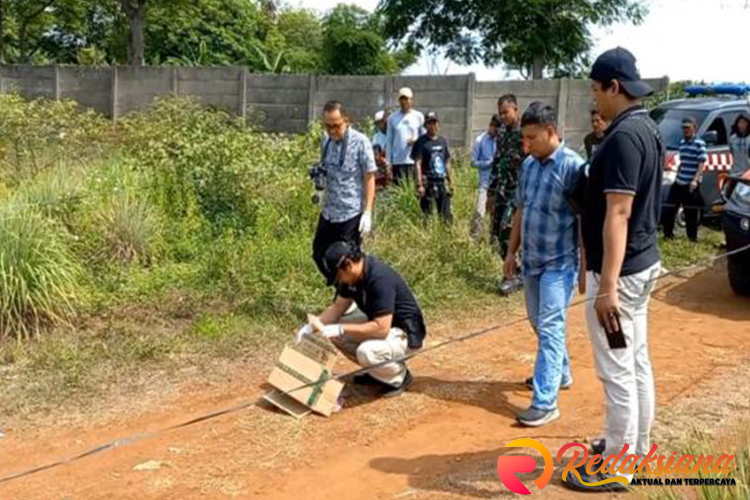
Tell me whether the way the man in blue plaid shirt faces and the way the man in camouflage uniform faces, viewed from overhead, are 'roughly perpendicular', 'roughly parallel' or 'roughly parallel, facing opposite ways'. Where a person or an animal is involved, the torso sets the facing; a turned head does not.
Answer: roughly parallel

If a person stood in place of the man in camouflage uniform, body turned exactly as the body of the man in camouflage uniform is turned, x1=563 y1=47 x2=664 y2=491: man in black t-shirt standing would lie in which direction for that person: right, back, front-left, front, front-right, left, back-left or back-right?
front-left

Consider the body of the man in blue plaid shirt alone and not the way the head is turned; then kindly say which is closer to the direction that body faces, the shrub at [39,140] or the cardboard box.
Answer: the cardboard box

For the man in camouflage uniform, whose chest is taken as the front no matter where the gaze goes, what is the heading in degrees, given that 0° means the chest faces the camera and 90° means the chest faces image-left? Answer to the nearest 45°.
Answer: approximately 45°

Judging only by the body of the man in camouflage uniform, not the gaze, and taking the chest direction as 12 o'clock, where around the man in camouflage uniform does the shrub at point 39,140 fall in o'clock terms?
The shrub is roughly at 2 o'clock from the man in camouflage uniform.

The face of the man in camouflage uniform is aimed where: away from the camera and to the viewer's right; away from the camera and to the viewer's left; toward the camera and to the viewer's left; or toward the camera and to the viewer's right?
toward the camera and to the viewer's left

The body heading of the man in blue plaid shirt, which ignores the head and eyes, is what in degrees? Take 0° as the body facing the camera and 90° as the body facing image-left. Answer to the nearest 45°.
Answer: approximately 45°

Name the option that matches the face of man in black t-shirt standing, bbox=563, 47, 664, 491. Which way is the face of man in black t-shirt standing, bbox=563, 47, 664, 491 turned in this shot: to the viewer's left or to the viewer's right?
to the viewer's left

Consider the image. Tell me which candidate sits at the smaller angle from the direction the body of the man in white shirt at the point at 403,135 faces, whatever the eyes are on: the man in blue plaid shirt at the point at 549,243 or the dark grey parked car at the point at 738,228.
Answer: the man in blue plaid shirt

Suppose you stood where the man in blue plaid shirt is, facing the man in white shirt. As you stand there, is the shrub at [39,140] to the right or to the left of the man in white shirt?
left

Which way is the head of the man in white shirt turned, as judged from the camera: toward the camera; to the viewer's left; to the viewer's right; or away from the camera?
toward the camera

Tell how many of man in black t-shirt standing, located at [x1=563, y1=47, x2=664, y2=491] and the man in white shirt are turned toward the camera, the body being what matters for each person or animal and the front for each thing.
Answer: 1

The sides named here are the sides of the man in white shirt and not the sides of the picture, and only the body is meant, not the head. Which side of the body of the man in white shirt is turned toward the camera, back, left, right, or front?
front

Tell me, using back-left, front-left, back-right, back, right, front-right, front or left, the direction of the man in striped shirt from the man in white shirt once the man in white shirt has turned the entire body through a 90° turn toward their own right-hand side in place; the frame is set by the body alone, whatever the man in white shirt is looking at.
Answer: back

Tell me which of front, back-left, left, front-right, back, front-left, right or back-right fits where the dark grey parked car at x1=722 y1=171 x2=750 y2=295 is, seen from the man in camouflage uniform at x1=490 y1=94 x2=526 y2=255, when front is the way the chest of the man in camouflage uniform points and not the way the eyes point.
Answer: back-left

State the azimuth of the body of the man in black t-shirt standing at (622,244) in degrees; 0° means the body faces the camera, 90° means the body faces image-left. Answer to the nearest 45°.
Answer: approximately 90°
